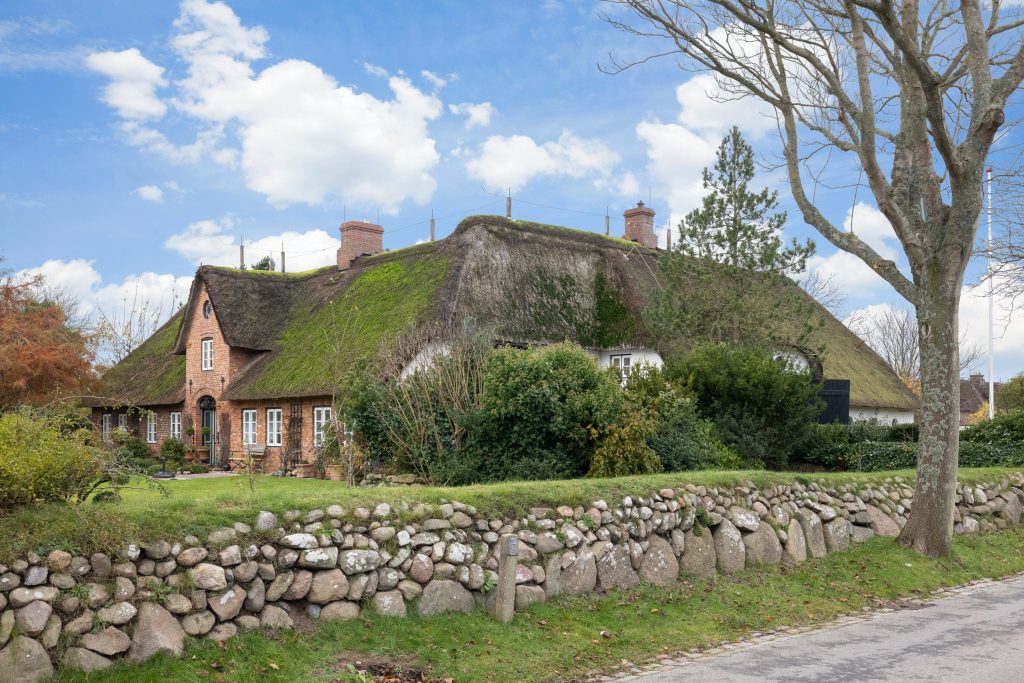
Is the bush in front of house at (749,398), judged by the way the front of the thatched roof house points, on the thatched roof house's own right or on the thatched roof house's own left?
on the thatched roof house's own left

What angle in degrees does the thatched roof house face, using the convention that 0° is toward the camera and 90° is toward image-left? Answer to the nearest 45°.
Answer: approximately 45°

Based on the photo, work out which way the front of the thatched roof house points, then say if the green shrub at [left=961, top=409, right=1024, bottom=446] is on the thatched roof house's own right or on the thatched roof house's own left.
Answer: on the thatched roof house's own left

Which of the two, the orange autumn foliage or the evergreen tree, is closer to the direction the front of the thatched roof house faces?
the orange autumn foliage

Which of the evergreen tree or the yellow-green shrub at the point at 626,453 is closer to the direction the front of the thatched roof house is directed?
the yellow-green shrub

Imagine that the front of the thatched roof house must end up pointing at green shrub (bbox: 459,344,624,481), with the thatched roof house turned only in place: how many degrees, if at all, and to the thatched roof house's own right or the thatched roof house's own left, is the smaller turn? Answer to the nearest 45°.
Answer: approximately 45° to the thatched roof house's own left

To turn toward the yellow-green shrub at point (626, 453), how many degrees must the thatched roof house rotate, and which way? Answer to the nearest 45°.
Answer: approximately 45° to its left

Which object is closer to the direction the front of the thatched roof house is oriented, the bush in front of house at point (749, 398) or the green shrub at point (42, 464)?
the green shrub

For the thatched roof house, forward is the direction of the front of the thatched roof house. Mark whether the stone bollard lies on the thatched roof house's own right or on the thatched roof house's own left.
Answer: on the thatched roof house's own left

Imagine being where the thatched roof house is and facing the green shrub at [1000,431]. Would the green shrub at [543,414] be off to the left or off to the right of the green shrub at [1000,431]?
right
